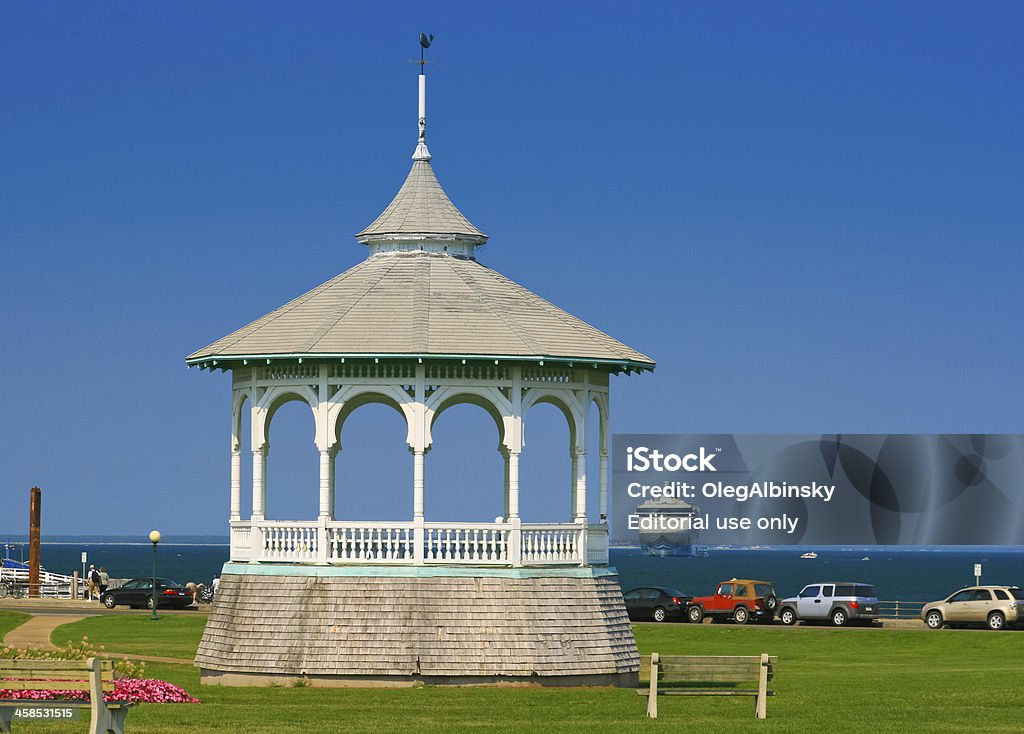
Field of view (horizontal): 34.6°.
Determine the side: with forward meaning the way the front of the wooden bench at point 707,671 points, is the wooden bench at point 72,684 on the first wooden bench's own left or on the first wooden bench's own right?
on the first wooden bench's own left

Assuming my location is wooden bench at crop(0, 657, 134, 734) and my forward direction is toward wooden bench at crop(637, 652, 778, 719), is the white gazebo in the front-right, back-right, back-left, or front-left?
front-left

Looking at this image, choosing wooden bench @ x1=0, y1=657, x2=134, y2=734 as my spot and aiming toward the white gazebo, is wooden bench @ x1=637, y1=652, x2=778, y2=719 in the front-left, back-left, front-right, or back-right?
front-right

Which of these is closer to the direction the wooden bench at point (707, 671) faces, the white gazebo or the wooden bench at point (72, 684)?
the white gazebo

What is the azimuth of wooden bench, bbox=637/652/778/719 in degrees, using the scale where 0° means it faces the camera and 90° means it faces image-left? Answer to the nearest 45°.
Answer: approximately 180°

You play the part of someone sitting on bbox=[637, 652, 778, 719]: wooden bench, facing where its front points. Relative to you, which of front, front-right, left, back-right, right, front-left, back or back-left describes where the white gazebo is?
front-left
